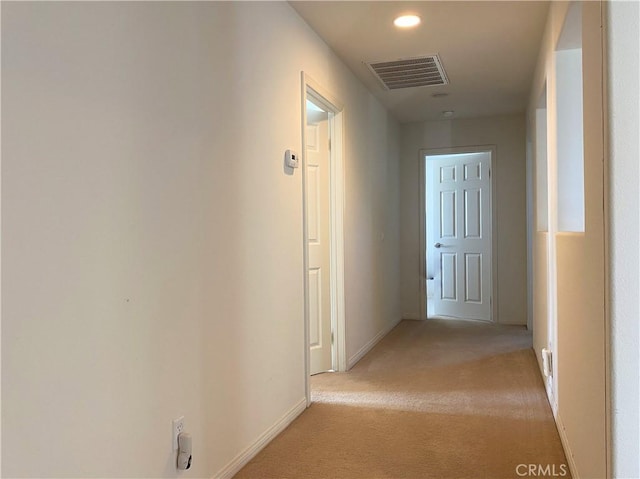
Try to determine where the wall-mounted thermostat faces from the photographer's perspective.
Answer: facing the viewer and to the right of the viewer

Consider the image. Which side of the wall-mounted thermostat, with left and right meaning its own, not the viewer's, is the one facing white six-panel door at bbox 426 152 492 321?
left

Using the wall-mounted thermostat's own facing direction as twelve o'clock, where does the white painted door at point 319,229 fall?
The white painted door is roughly at 8 o'clock from the wall-mounted thermostat.
